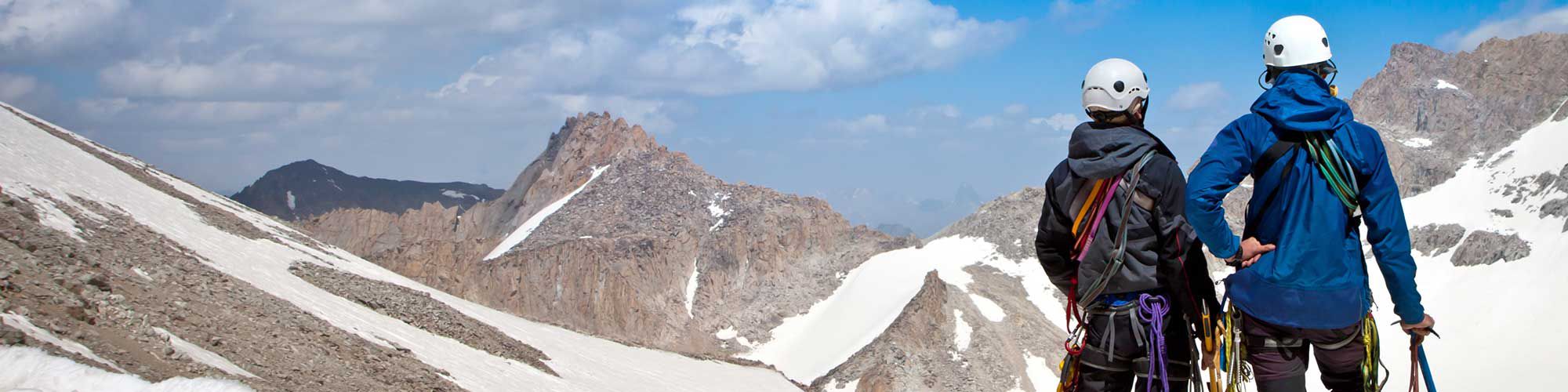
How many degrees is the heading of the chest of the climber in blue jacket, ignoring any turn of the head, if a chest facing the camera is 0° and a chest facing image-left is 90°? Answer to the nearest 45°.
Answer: approximately 180°

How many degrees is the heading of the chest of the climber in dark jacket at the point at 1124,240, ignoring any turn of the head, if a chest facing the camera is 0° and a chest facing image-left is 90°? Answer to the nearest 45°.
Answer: approximately 180°

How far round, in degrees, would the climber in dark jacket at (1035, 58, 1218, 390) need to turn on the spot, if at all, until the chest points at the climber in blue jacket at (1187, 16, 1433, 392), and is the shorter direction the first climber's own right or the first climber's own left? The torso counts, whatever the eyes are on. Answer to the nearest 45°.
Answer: approximately 90° to the first climber's own right

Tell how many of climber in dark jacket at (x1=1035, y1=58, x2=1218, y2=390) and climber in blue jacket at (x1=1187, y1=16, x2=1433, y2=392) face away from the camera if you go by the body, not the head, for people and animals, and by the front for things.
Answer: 2
